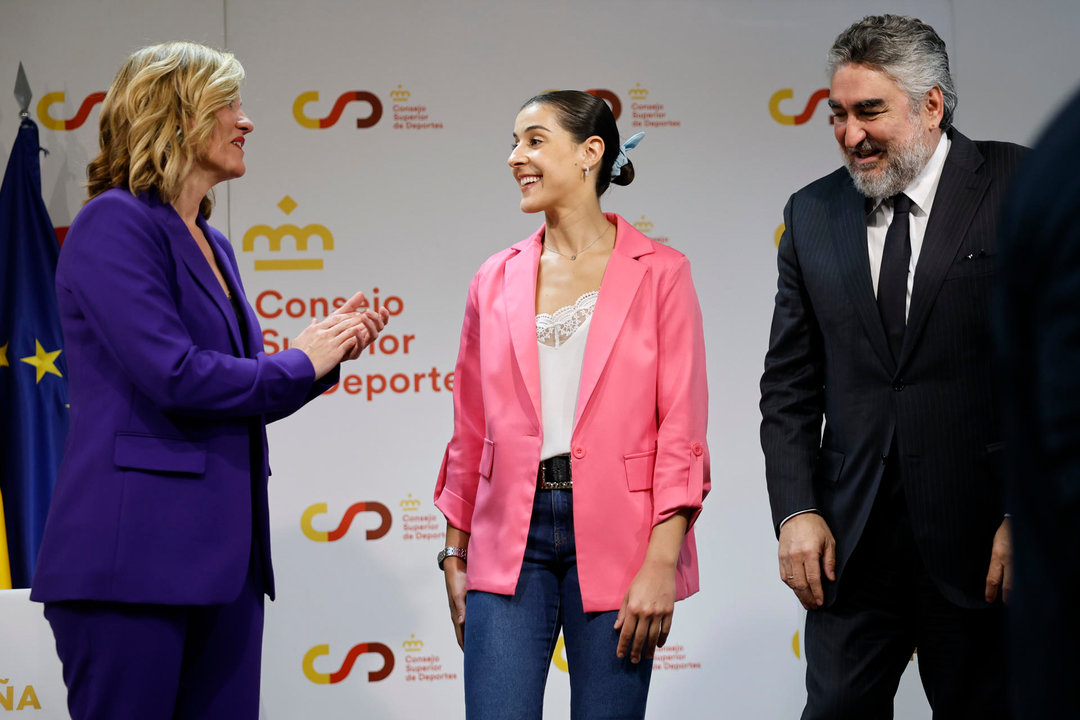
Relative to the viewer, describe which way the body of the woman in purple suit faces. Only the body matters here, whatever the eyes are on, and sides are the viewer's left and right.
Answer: facing to the right of the viewer

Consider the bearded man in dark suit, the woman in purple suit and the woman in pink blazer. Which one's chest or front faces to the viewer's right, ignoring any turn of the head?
the woman in purple suit

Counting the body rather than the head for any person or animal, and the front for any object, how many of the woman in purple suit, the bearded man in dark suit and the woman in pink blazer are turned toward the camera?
2

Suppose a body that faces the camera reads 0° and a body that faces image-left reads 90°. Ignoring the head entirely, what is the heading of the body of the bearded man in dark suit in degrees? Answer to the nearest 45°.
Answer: approximately 0°

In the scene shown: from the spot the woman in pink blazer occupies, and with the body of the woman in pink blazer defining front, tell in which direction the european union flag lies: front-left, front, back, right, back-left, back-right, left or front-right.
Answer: back-right

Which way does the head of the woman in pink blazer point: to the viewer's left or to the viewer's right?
to the viewer's left

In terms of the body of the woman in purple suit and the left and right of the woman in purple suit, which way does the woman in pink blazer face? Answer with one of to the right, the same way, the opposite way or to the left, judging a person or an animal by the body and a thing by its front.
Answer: to the right

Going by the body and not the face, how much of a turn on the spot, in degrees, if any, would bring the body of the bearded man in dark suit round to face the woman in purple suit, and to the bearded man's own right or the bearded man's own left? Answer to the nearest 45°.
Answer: approximately 45° to the bearded man's own right

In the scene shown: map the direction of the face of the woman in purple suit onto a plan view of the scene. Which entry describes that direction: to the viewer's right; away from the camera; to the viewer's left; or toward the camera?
to the viewer's right

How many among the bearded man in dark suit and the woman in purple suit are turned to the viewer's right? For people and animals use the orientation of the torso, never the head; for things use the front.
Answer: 1

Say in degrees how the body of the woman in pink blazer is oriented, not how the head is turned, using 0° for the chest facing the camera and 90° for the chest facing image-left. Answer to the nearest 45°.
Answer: approximately 0°
